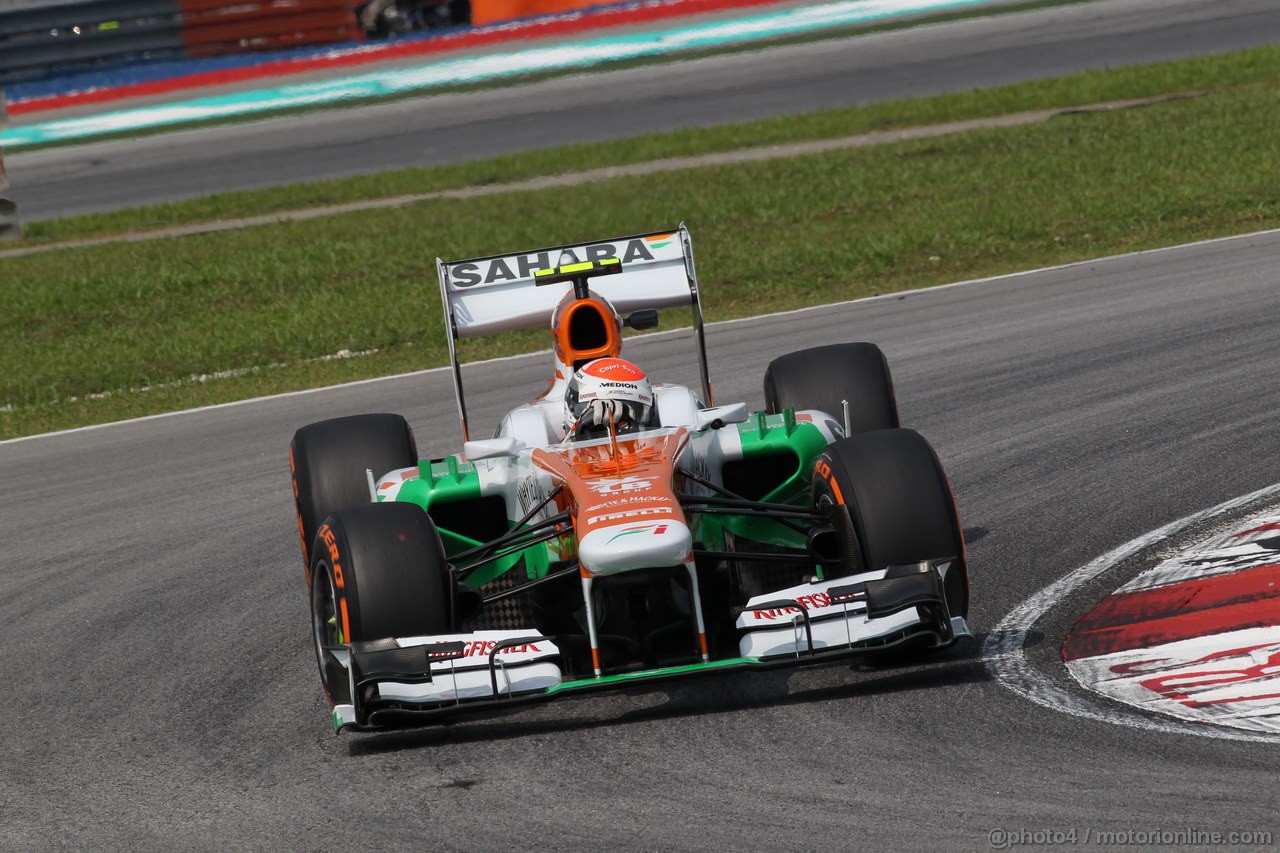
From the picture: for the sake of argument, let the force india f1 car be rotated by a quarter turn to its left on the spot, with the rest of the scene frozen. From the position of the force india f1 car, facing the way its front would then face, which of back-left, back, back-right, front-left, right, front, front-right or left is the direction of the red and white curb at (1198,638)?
front

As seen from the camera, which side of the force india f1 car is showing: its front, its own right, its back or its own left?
front
